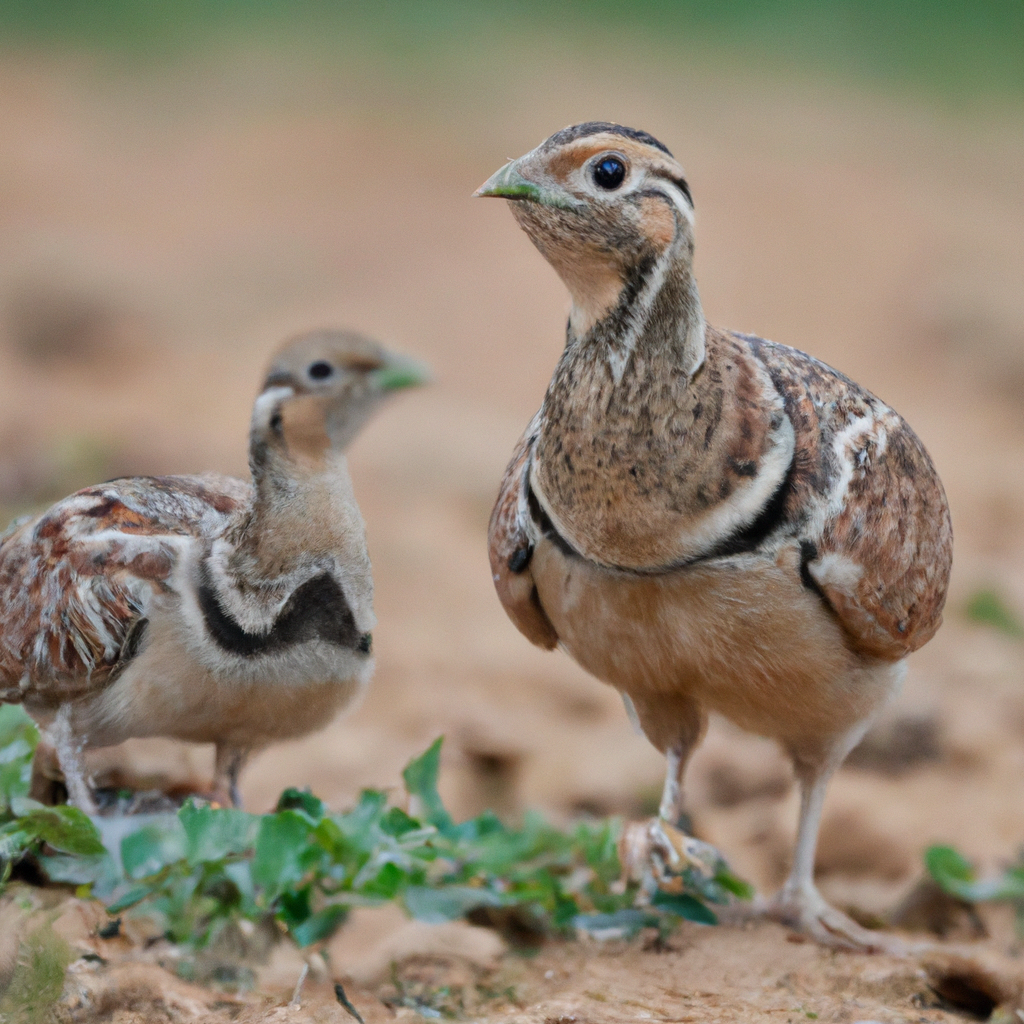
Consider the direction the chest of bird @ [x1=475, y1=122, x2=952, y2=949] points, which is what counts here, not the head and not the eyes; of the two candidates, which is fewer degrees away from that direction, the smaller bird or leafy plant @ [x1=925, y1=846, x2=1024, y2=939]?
the smaller bird

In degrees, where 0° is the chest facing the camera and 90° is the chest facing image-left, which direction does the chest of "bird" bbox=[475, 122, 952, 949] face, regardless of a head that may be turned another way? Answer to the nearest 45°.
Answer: approximately 45°

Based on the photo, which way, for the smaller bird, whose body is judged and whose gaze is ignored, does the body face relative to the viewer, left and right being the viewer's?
facing the viewer and to the right of the viewer

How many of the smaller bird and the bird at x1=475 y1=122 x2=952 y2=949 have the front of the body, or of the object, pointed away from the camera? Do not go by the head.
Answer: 0

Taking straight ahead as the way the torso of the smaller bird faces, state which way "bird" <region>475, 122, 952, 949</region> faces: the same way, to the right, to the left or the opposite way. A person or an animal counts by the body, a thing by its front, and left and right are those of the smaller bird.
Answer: to the right

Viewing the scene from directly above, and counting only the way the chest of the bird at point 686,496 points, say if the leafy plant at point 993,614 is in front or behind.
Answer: behind
